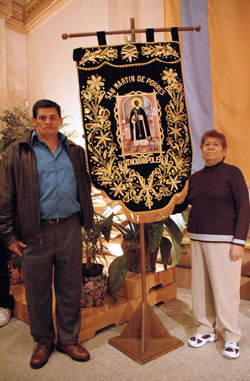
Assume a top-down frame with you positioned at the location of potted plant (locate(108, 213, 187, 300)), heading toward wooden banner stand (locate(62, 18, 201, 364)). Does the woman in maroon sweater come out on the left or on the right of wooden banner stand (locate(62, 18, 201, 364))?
left

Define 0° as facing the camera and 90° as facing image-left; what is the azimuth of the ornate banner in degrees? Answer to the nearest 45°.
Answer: approximately 0°
